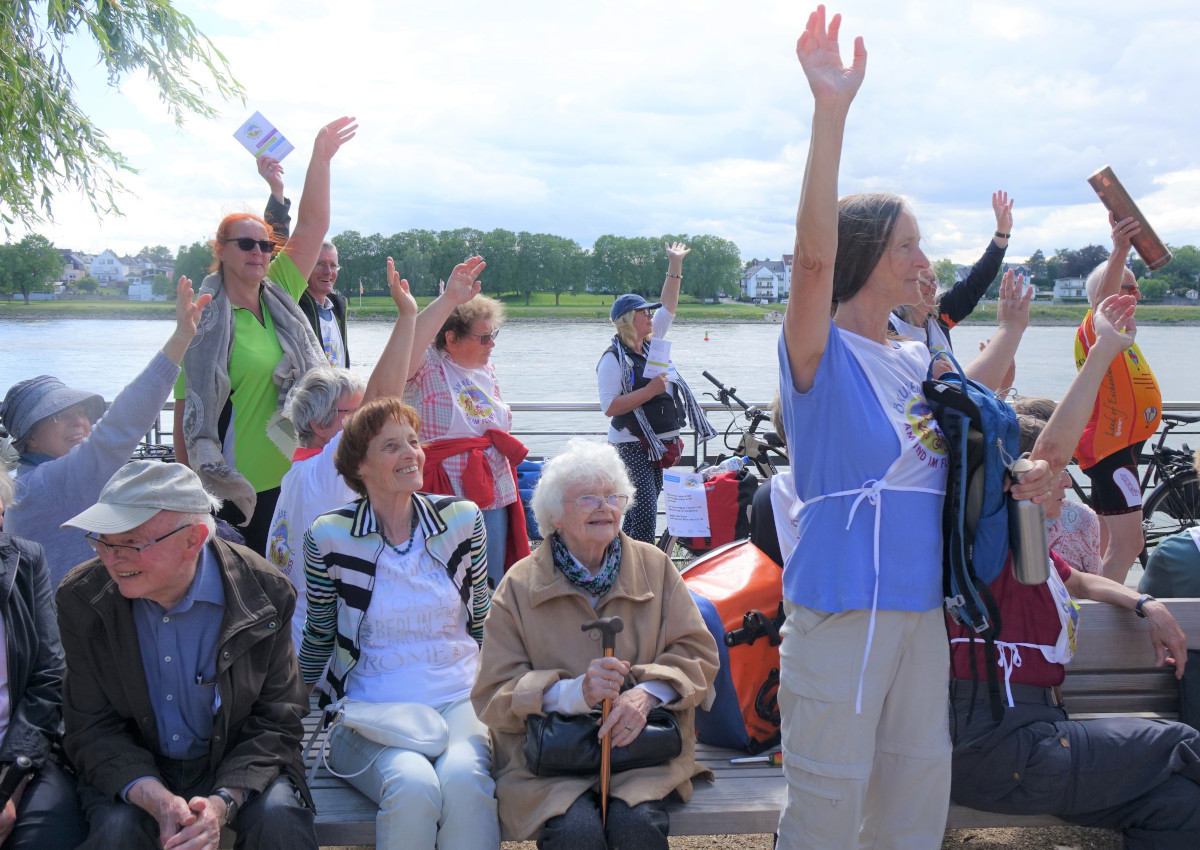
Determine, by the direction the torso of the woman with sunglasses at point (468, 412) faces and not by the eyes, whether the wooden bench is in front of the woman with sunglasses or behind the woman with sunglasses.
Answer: in front

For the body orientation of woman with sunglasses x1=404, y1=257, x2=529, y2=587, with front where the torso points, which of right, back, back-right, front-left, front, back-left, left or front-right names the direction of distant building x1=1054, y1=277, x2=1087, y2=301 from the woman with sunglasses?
left

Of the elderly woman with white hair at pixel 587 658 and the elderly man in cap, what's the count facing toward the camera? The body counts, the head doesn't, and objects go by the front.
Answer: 2

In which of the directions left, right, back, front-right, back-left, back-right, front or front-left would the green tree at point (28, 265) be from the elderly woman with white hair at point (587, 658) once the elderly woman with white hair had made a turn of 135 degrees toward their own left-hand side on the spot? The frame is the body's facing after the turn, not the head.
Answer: left

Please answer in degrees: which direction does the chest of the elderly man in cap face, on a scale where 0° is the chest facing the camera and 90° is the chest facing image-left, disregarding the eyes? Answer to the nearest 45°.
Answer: approximately 0°

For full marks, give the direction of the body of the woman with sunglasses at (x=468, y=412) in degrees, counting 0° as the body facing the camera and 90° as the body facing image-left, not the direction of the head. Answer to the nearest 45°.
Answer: approximately 315°

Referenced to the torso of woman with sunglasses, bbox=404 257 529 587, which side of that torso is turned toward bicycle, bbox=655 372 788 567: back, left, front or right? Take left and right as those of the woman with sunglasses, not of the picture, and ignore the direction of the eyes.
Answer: left
